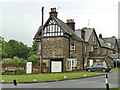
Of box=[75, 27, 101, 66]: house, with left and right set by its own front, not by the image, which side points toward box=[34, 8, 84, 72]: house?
right
